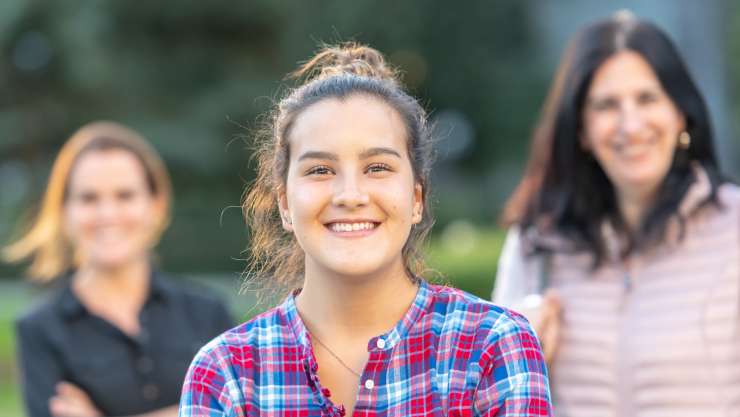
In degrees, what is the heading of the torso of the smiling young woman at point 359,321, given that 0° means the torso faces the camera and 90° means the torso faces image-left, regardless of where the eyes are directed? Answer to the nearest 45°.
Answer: approximately 0°

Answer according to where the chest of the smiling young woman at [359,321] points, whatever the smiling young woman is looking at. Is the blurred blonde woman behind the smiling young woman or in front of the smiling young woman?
behind
